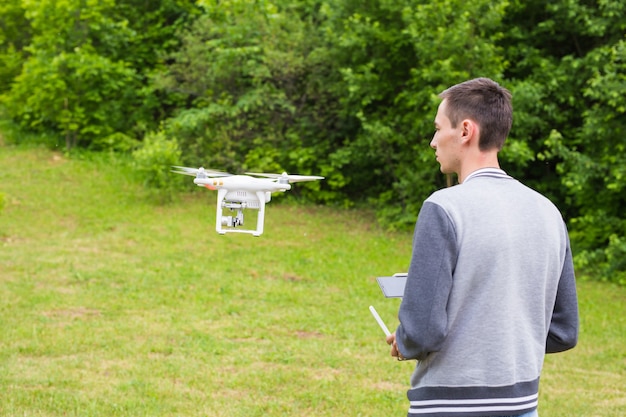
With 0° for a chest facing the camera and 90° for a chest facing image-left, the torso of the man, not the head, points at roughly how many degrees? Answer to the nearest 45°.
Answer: approximately 135°

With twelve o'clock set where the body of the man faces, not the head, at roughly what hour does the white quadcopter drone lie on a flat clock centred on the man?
The white quadcopter drone is roughly at 11 o'clock from the man.
